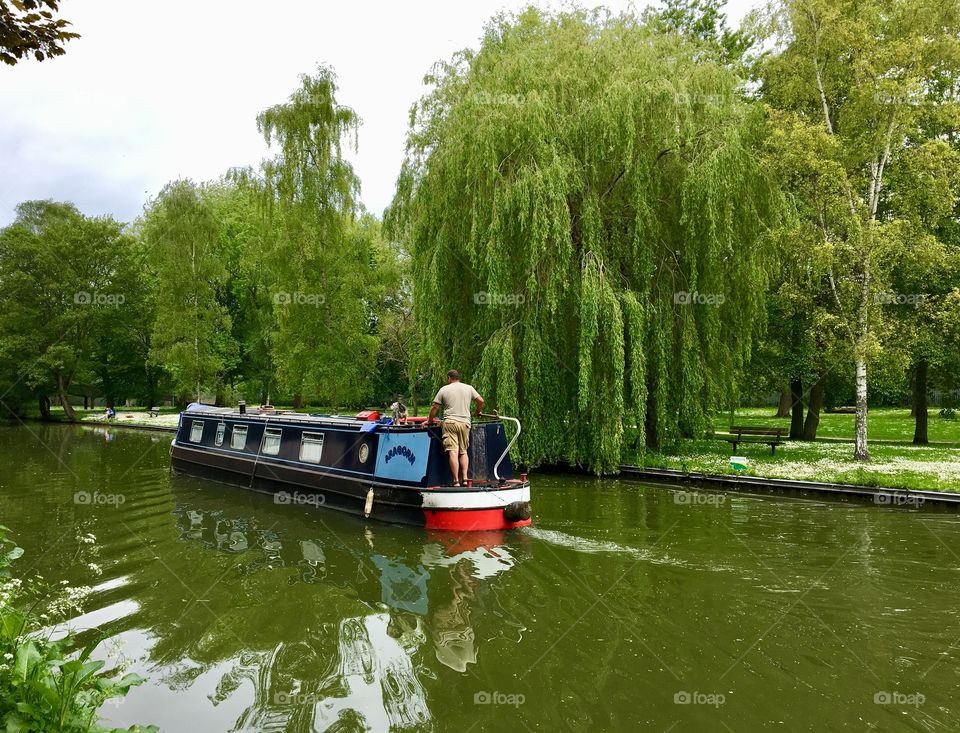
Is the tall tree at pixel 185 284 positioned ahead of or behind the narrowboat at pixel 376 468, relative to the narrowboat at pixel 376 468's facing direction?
ahead

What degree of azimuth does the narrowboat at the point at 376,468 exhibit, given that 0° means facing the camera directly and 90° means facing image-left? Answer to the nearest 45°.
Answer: approximately 135°

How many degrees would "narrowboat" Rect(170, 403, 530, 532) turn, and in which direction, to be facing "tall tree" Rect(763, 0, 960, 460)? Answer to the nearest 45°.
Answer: approximately 135° to its right

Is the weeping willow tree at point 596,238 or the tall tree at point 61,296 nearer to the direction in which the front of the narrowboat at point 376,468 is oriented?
the tall tree

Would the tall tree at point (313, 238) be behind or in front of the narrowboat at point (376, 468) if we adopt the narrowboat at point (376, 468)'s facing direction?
in front

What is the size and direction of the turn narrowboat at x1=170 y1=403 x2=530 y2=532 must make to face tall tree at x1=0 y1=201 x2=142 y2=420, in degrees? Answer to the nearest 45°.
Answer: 0° — it already faces it

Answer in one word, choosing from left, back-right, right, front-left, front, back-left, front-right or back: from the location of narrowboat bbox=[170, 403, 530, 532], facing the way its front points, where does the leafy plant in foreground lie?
back-left
